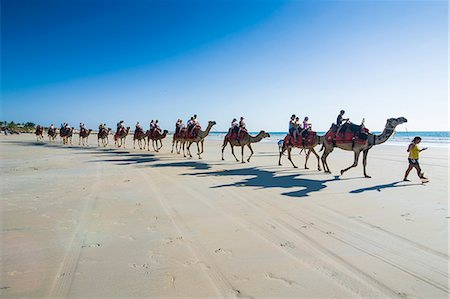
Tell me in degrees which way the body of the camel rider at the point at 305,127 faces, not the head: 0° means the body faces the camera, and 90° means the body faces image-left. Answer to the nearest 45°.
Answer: approximately 270°

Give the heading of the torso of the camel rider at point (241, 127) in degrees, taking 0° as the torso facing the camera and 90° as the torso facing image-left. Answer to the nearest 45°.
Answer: approximately 270°

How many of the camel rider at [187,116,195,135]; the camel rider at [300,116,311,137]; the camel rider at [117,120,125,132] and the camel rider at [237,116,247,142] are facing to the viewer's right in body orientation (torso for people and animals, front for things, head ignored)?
4

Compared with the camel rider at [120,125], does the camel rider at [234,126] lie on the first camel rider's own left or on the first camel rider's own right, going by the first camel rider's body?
on the first camel rider's own right

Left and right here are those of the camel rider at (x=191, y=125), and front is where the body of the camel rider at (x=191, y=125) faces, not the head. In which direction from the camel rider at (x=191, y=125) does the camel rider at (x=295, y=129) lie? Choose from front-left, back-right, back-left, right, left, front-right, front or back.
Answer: front-right

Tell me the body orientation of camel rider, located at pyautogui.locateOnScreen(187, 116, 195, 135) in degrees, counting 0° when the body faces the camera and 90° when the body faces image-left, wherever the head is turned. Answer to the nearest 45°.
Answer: approximately 270°

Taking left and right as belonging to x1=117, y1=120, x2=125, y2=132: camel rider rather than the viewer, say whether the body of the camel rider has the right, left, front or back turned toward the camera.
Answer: right

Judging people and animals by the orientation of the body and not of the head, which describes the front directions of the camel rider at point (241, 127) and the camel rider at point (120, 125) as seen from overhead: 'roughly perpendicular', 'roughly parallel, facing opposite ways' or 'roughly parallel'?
roughly parallel

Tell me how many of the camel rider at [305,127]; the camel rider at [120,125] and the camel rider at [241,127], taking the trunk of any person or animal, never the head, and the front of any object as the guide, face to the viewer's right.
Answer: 3
